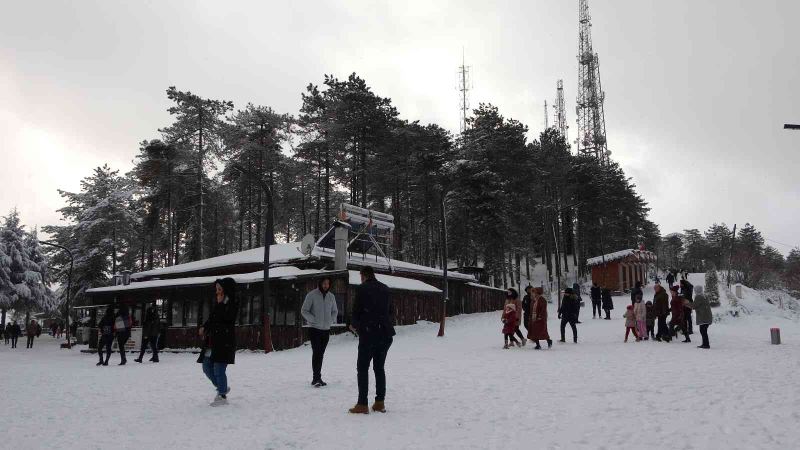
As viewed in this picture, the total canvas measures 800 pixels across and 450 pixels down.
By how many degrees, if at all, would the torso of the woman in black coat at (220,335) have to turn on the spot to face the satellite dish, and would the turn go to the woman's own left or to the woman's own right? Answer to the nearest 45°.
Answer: approximately 135° to the woman's own right

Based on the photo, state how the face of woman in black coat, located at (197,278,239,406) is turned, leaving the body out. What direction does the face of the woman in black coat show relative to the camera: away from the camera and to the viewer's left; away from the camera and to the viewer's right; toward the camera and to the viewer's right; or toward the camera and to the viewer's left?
toward the camera and to the viewer's left

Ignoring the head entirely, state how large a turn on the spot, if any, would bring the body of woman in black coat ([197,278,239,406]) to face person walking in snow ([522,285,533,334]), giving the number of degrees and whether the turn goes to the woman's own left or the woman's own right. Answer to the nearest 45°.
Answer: approximately 180°

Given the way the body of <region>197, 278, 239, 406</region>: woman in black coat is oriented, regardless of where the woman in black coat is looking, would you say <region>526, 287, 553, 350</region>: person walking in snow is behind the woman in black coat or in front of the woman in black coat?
behind

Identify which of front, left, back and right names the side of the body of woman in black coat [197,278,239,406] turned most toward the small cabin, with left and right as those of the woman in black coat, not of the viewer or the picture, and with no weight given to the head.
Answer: back
